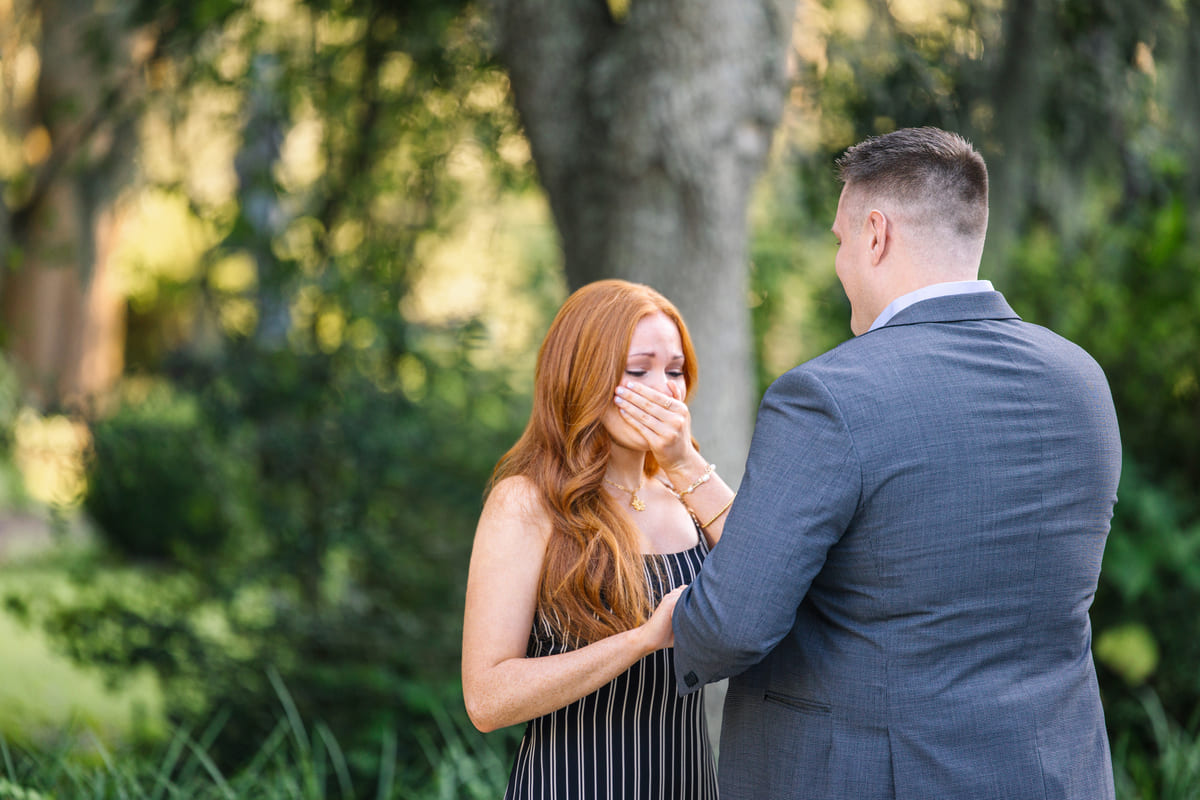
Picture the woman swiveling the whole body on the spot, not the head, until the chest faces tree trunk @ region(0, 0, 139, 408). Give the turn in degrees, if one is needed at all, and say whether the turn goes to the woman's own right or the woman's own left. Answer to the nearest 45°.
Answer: approximately 180°

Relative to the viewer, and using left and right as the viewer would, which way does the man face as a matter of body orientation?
facing away from the viewer and to the left of the viewer

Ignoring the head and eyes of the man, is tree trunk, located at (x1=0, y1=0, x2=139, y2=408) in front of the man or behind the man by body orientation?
in front

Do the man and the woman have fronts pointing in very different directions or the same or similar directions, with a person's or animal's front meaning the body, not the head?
very different directions

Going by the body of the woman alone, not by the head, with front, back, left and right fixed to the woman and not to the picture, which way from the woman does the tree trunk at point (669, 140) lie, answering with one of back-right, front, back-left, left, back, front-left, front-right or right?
back-left

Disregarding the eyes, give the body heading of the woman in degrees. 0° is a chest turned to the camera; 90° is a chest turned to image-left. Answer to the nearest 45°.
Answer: approximately 315°

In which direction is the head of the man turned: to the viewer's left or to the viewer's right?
to the viewer's left

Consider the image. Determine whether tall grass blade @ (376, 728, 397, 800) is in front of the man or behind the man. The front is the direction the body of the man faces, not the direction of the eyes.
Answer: in front

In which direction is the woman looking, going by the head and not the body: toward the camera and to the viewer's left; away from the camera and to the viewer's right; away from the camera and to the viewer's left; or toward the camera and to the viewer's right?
toward the camera and to the viewer's right
